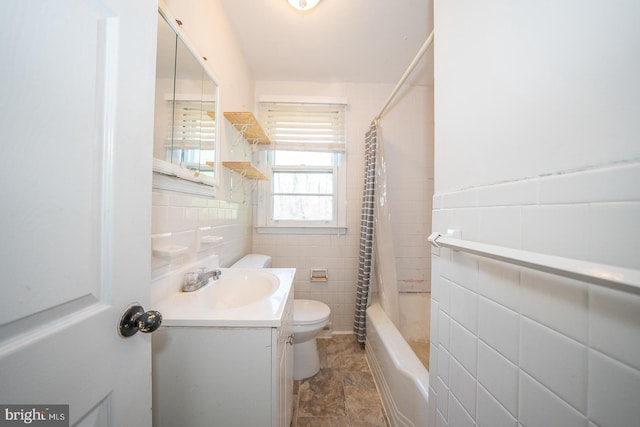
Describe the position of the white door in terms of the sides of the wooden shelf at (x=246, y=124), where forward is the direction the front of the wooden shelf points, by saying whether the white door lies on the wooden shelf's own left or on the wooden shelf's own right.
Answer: on the wooden shelf's own right

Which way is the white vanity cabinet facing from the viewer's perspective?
to the viewer's right

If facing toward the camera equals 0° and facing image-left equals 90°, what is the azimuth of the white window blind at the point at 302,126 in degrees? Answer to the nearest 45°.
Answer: approximately 0°

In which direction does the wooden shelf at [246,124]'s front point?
to the viewer's right

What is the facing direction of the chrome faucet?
to the viewer's right

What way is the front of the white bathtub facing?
to the viewer's left

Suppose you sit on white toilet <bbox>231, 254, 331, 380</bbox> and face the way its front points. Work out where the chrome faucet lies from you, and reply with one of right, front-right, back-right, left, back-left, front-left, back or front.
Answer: back-right
